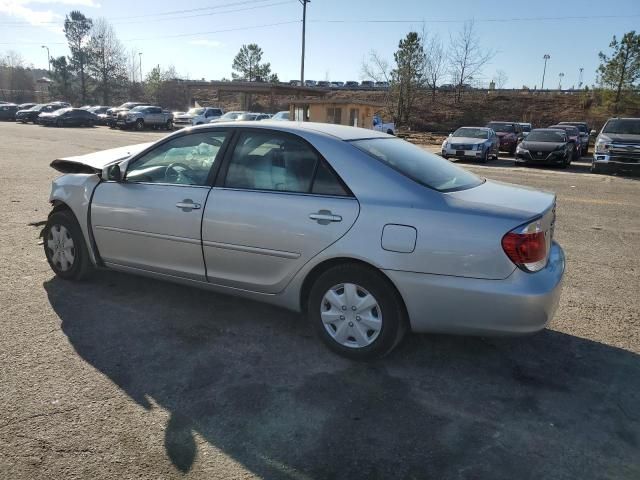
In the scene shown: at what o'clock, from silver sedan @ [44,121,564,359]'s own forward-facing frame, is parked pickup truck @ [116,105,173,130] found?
The parked pickup truck is roughly at 1 o'clock from the silver sedan.

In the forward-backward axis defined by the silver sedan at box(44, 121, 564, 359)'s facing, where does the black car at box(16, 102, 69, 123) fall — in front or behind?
in front

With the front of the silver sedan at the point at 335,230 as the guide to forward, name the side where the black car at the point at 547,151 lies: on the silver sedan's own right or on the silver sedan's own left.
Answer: on the silver sedan's own right

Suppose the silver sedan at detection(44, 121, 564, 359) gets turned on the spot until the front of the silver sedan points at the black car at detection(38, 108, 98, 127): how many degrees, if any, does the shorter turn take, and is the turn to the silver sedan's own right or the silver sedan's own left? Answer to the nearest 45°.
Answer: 0° — it already faces it

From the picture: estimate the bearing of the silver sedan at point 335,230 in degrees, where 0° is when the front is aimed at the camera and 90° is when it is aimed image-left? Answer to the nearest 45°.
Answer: approximately 135°

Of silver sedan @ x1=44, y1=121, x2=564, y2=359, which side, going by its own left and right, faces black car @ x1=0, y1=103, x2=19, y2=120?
front
